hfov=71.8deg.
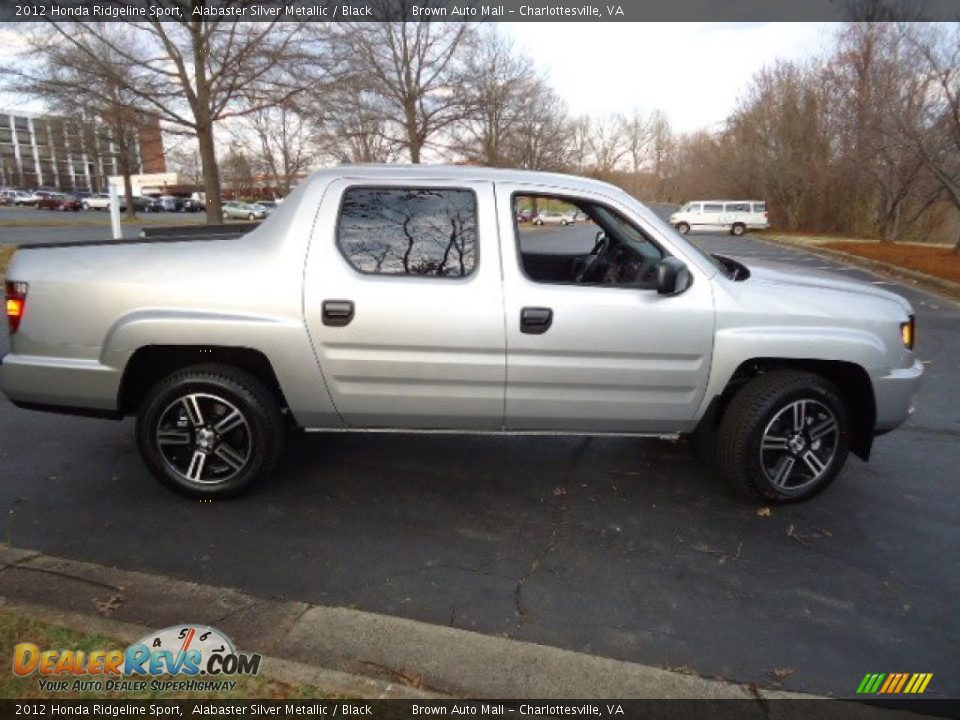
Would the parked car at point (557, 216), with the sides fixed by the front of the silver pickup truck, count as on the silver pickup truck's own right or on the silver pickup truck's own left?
on the silver pickup truck's own left

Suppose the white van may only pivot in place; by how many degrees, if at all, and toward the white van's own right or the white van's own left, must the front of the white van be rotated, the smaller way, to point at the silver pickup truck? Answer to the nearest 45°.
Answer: approximately 90° to the white van's own left

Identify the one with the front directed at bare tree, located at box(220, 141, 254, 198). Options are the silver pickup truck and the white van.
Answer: the white van

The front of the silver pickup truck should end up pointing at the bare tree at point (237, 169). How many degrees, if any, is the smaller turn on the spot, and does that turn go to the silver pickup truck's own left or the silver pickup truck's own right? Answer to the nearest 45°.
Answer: approximately 90° to the silver pickup truck's own left

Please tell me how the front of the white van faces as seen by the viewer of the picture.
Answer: facing to the left of the viewer

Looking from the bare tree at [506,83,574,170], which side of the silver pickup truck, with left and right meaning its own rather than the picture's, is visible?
left

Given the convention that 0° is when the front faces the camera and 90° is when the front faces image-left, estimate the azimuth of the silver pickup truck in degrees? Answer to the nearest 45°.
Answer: approximately 270°

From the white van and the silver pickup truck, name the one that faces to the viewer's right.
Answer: the silver pickup truck

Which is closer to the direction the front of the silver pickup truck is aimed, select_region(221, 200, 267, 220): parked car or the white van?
the white van

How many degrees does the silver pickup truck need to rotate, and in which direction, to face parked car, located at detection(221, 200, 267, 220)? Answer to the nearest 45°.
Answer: approximately 90° to its left

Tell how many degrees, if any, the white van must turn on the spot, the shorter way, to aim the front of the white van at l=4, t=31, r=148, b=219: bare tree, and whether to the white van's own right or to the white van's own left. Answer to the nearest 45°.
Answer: approximately 45° to the white van's own left

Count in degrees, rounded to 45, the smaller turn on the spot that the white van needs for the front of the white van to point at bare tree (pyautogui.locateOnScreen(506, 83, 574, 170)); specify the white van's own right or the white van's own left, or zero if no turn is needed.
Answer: approximately 45° to the white van's own right

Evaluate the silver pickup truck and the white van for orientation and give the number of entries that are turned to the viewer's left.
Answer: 1

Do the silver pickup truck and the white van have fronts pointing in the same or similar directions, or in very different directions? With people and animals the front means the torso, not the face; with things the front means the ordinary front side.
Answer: very different directions

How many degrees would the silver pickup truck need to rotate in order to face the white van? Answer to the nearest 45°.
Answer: approximately 45° to its left
